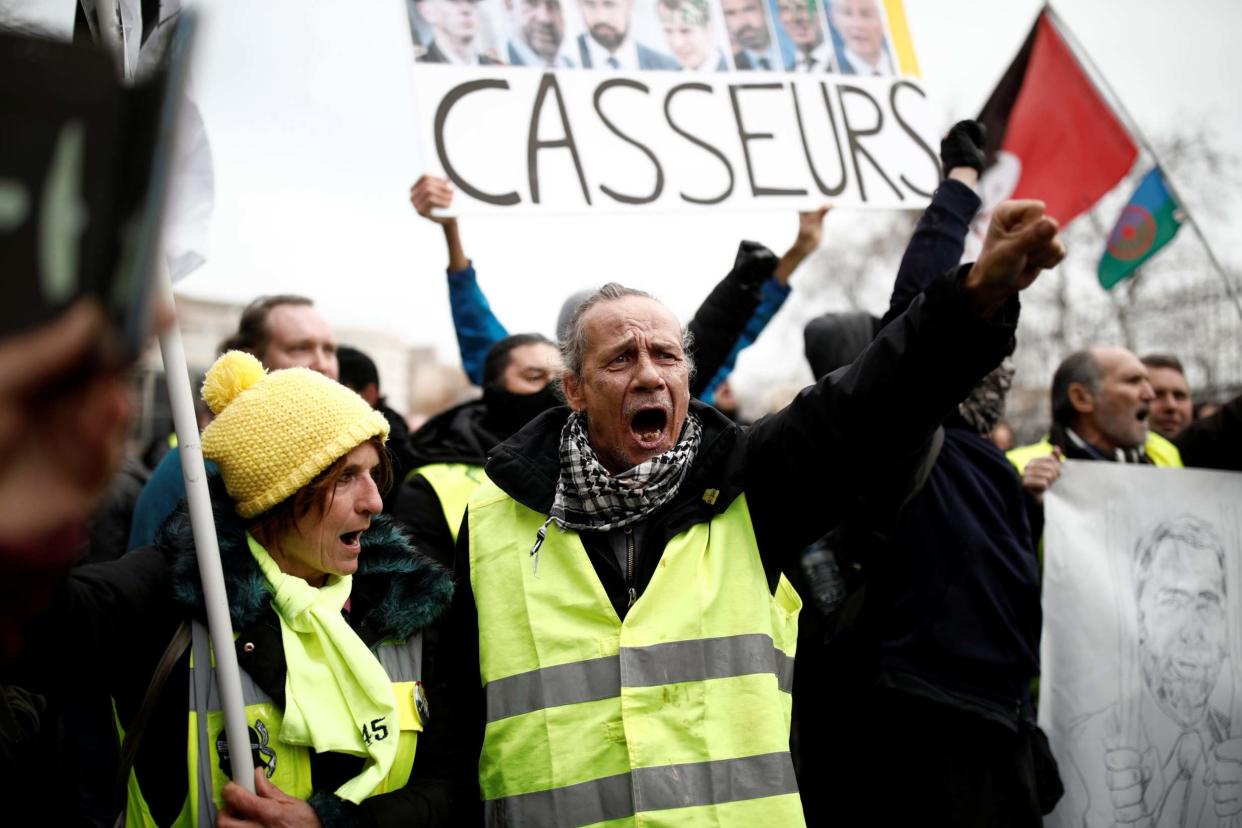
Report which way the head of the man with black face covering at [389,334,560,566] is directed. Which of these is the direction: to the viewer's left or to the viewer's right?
to the viewer's right

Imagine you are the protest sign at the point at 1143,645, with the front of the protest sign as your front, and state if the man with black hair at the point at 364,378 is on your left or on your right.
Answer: on your right

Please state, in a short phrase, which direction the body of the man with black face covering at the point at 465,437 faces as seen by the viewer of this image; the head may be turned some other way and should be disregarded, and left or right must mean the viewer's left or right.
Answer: facing the viewer and to the right of the viewer

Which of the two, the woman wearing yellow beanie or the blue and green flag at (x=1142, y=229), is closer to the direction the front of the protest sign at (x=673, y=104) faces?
the woman wearing yellow beanie

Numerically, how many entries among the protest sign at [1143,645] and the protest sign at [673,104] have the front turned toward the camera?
2

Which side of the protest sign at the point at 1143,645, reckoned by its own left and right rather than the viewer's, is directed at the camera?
front

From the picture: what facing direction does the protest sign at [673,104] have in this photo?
toward the camera

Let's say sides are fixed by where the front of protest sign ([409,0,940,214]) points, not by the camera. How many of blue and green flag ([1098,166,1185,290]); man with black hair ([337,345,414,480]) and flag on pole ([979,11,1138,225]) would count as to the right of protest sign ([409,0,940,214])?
1

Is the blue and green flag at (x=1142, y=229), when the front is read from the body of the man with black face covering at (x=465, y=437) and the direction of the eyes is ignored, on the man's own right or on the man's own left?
on the man's own left
